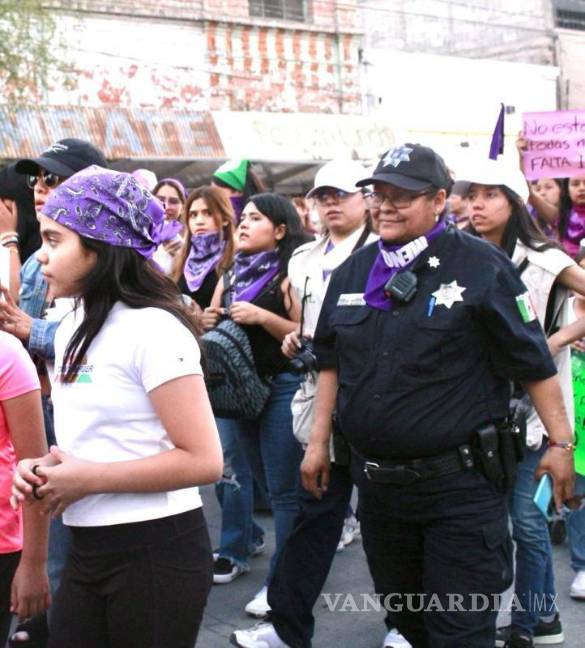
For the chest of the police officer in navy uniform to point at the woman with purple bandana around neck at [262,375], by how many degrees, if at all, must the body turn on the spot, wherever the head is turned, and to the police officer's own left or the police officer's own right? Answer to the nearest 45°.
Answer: approximately 90° to the police officer's own right

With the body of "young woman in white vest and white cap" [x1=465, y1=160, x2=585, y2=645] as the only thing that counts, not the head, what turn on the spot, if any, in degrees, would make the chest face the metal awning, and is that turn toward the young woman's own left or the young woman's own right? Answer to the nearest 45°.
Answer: approximately 135° to the young woman's own right

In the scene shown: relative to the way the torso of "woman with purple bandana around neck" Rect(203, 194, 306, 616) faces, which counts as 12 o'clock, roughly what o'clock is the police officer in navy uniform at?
The police officer in navy uniform is roughly at 10 o'clock from the woman with purple bandana around neck.

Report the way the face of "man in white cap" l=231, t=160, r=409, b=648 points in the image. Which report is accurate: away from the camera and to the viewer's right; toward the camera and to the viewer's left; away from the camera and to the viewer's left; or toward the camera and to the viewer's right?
toward the camera and to the viewer's left

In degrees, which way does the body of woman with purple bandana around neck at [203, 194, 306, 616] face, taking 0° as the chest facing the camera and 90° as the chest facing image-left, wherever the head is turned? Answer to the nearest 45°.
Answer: approximately 45°

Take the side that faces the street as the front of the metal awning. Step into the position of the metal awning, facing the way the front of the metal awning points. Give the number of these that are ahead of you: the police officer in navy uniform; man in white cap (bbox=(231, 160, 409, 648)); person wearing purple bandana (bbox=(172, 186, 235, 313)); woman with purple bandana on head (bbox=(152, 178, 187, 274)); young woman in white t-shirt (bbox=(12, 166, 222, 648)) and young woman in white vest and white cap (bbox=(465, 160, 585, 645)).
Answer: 6

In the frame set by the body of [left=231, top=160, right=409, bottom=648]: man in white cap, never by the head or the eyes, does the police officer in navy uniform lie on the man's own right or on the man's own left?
on the man's own left

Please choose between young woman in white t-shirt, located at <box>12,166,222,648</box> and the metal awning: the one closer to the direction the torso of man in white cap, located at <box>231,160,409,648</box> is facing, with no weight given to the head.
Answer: the young woman in white t-shirt

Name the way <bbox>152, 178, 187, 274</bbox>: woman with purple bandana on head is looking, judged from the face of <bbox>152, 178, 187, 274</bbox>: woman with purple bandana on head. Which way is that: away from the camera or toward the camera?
toward the camera

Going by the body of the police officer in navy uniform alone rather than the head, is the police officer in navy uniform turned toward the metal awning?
no

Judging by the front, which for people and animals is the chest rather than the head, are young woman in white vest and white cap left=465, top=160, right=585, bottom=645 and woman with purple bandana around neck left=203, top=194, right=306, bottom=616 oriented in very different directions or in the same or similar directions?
same or similar directions

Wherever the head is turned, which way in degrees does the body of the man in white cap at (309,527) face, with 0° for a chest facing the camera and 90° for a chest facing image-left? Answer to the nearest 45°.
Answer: approximately 45°

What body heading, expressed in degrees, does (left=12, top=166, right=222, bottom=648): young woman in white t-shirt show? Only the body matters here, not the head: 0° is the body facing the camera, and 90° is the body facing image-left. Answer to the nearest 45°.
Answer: approximately 45°

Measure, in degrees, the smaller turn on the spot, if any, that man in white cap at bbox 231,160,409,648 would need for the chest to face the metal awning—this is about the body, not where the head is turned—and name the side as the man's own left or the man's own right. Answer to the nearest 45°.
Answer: approximately 135° to the man's own right

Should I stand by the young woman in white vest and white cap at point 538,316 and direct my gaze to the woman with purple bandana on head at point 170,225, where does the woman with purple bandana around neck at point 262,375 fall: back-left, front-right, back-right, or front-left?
front-left

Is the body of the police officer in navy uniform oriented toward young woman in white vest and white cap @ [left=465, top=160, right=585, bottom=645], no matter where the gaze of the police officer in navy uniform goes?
no

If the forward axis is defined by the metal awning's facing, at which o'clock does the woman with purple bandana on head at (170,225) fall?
The woman with purple bandana on head is roughly at 12 o'clock from the metal awning.

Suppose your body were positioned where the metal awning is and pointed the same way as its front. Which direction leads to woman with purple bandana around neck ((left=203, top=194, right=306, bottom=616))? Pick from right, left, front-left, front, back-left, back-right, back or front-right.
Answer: front

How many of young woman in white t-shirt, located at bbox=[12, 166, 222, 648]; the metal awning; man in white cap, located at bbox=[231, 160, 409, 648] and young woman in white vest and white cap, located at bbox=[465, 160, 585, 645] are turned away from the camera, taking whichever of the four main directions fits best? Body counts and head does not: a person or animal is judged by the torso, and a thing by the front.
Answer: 0

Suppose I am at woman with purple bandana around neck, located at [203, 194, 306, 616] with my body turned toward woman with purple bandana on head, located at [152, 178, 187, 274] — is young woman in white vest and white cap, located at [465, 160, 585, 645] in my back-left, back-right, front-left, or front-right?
back-right

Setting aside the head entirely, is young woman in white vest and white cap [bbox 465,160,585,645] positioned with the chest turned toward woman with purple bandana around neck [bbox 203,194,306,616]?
no
